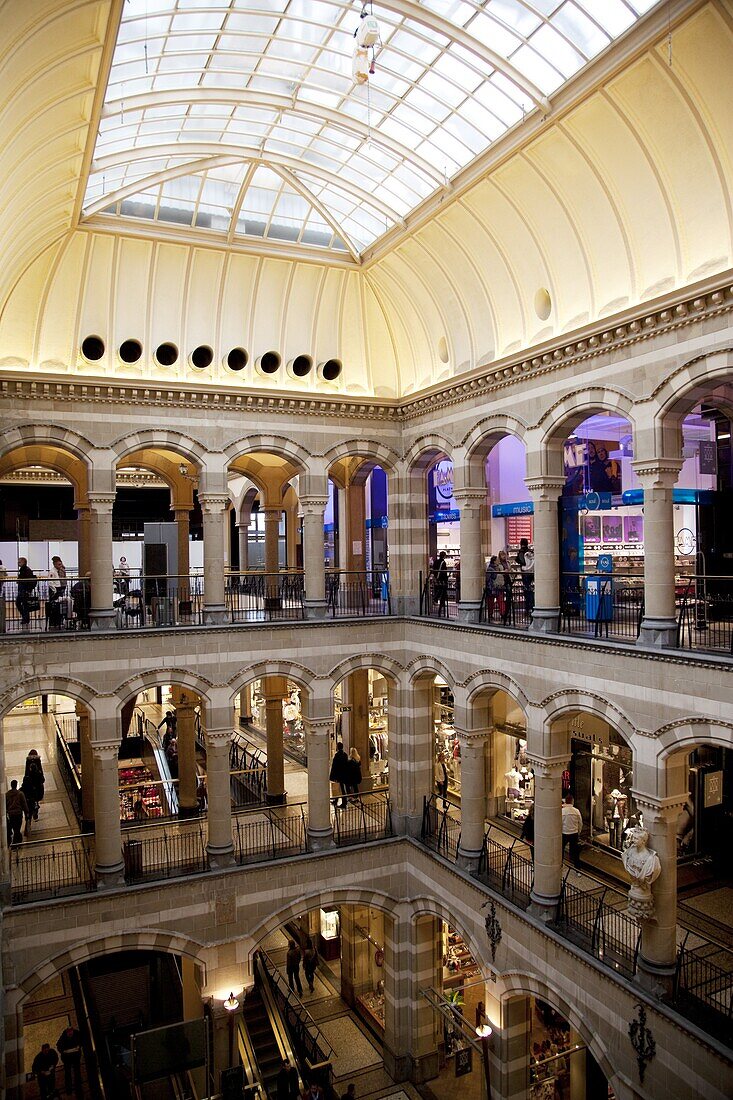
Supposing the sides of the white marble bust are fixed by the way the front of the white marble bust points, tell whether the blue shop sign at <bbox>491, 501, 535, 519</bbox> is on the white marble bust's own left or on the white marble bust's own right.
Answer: on the white marble bust's own right

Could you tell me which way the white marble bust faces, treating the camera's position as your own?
facing the viewer and to the left of the viewer

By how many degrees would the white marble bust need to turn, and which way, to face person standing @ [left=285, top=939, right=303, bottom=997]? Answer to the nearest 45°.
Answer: approximately 90° to its right

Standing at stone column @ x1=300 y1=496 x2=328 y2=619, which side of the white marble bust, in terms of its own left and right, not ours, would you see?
right

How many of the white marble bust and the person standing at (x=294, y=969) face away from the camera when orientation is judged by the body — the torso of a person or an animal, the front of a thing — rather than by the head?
1

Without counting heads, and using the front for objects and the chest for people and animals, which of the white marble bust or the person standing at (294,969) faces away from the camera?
the person standing

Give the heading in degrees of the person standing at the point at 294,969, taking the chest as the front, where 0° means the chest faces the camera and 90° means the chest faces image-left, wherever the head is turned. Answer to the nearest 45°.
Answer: approximately 180°

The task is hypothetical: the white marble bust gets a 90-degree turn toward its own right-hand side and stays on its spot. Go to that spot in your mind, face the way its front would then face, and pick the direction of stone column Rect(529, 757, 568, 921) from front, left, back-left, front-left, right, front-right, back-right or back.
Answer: front

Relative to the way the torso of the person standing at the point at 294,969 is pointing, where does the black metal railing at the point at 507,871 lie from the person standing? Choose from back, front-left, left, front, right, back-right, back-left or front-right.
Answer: back-right
